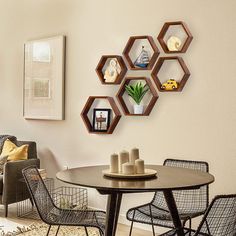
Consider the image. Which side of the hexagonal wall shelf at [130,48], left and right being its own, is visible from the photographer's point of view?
front

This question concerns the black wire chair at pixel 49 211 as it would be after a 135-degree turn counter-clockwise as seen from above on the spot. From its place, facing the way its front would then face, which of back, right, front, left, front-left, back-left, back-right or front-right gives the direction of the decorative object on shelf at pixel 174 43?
right

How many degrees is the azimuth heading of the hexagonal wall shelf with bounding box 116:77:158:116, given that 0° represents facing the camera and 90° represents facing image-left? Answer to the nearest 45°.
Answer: approximately 0°

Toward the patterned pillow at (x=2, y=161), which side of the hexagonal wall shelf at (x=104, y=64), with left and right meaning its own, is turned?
right

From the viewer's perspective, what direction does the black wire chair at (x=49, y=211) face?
to the viewer's right

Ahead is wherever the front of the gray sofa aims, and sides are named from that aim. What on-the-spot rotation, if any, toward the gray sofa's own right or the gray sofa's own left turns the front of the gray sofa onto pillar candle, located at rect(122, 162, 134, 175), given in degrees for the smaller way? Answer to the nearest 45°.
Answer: approximately 45° to the gray sofa's own left

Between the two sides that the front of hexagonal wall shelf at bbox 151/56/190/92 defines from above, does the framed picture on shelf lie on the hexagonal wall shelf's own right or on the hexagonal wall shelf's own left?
on the hexagonal wall shelf's own right

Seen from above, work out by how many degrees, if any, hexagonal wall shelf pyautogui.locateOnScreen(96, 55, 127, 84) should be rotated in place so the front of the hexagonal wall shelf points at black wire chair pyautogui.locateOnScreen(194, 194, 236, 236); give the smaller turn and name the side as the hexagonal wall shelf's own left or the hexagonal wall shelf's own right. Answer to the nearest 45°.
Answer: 0° — it already faces it

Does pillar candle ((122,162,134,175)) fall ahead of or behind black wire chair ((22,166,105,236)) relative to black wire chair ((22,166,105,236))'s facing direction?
ahead
